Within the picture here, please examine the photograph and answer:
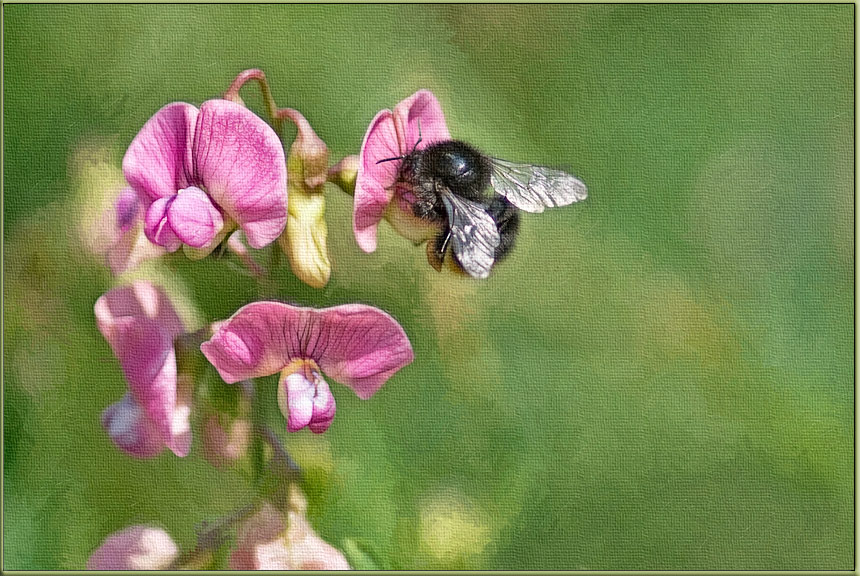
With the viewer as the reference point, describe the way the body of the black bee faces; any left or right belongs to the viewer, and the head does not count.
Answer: facing to the left of the viewer
